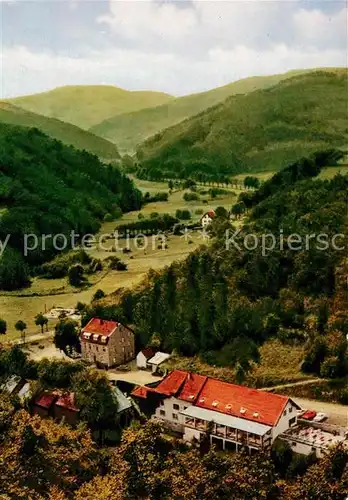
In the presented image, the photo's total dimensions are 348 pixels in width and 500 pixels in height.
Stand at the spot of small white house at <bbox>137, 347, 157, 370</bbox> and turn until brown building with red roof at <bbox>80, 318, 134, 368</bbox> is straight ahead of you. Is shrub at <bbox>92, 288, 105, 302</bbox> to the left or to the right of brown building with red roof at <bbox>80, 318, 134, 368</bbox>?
right

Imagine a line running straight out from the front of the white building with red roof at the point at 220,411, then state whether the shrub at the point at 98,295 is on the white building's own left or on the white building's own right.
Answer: on the white building's own right

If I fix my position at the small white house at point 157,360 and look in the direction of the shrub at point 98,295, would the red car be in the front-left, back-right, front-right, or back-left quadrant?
back-right

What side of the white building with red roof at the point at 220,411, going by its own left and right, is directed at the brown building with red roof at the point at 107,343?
right

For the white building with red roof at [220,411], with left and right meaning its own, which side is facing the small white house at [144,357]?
right

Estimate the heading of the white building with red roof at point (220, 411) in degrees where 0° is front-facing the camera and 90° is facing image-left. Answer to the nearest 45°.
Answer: approximately 45°

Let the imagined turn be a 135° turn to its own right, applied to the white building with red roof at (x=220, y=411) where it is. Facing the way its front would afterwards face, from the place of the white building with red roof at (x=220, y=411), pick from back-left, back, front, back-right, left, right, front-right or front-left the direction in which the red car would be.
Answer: right
